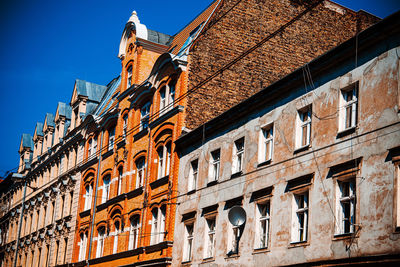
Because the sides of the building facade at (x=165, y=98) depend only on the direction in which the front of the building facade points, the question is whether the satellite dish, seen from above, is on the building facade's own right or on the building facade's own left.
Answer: on the building facade's own left

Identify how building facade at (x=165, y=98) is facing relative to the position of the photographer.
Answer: facing the viewer and to the left of the viewer

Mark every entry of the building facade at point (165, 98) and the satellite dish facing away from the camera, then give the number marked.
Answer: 0

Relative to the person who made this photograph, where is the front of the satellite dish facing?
facing the viewer
